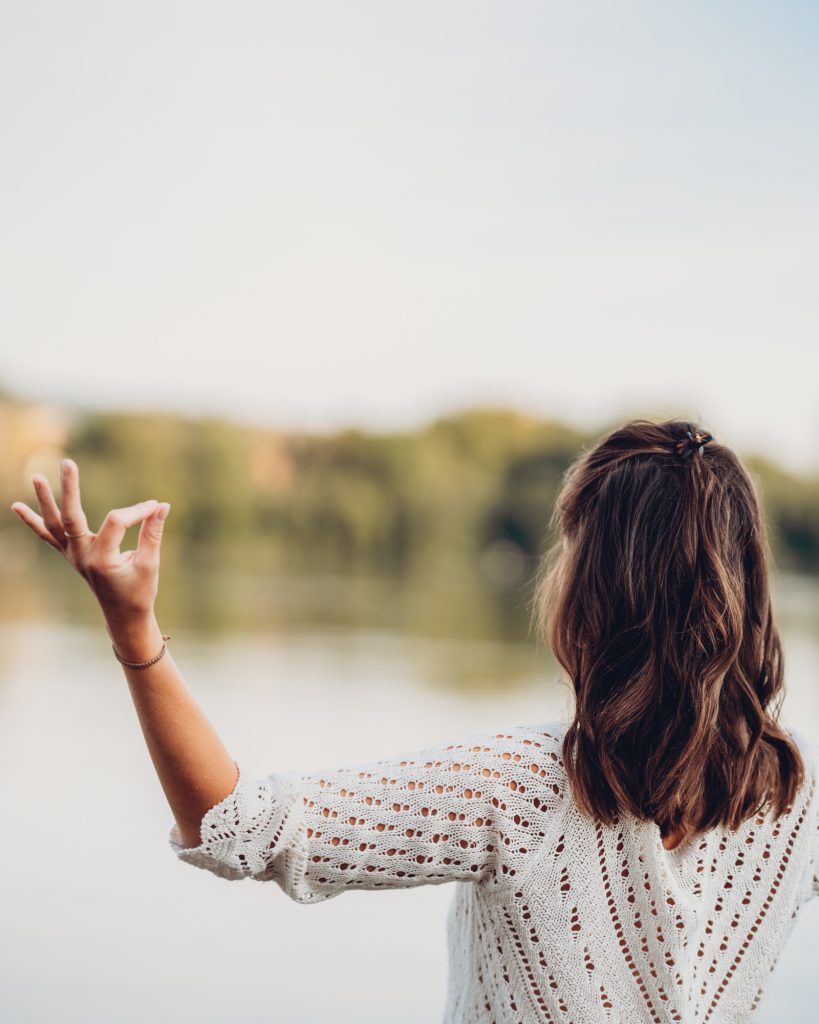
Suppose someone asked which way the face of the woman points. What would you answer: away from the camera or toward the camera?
away from the camera

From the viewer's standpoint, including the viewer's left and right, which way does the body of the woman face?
facing away from the viewer and to the left of the viewer
